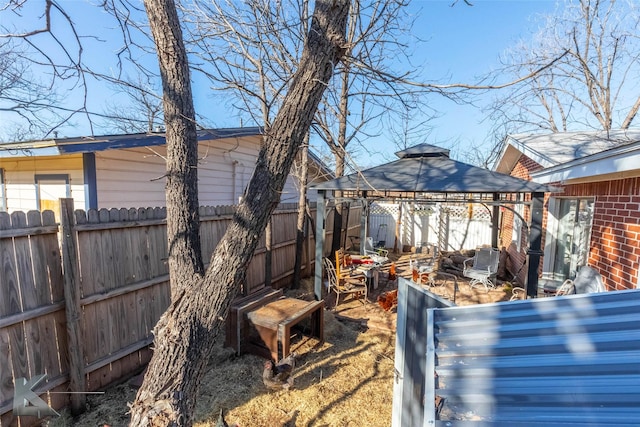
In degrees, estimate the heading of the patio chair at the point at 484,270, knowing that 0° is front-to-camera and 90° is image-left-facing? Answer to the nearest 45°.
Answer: approximately 45°

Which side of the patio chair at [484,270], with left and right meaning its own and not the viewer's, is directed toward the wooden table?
front

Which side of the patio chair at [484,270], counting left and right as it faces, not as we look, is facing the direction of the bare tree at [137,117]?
right

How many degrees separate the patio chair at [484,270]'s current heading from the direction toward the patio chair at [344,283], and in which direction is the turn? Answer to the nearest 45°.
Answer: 0° — it already faces it

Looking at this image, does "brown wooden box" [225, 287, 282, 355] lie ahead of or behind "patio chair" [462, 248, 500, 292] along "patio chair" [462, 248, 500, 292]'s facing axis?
ahead

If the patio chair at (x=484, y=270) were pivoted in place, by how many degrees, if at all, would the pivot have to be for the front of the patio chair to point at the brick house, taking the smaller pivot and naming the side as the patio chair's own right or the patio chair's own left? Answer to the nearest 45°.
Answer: approximately 90° to the patio chair's own left

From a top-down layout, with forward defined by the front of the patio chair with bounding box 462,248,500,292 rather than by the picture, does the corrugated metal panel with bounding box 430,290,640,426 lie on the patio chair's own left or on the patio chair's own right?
on the patio chair's own left

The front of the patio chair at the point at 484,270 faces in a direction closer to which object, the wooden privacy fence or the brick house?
the wooden privacy fence
